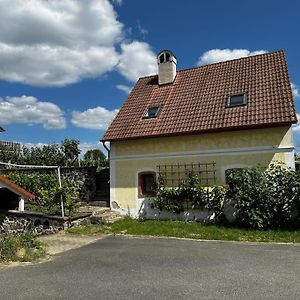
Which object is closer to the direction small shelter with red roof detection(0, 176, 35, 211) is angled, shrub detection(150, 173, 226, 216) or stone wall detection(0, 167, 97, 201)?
the shrub

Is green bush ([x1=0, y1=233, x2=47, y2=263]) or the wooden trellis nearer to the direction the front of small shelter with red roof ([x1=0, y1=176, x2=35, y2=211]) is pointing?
the green bush

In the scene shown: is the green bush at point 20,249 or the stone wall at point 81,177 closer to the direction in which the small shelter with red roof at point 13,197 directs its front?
the green bush

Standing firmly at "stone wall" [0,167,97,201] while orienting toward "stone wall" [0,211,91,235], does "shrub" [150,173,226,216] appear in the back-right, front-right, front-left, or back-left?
front-left

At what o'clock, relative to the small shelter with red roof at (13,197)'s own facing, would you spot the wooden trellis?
The wooden trellis is roughly at 10 o'clock from the small shelter with red roof.

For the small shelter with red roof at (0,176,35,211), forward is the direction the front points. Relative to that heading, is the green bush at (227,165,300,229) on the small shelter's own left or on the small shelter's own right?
on the small shelter's own left

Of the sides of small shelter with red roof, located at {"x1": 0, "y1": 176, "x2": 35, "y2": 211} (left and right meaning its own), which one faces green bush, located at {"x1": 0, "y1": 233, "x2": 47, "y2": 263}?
front

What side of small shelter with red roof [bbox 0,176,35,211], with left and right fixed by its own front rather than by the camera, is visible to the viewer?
front

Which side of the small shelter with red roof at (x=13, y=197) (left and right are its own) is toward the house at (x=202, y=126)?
left

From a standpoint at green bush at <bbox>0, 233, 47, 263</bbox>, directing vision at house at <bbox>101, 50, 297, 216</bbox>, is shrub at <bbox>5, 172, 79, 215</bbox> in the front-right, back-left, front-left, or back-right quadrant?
front-left

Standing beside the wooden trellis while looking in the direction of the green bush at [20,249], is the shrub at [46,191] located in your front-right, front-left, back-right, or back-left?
front-right

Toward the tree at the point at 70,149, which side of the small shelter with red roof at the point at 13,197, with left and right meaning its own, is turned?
back
